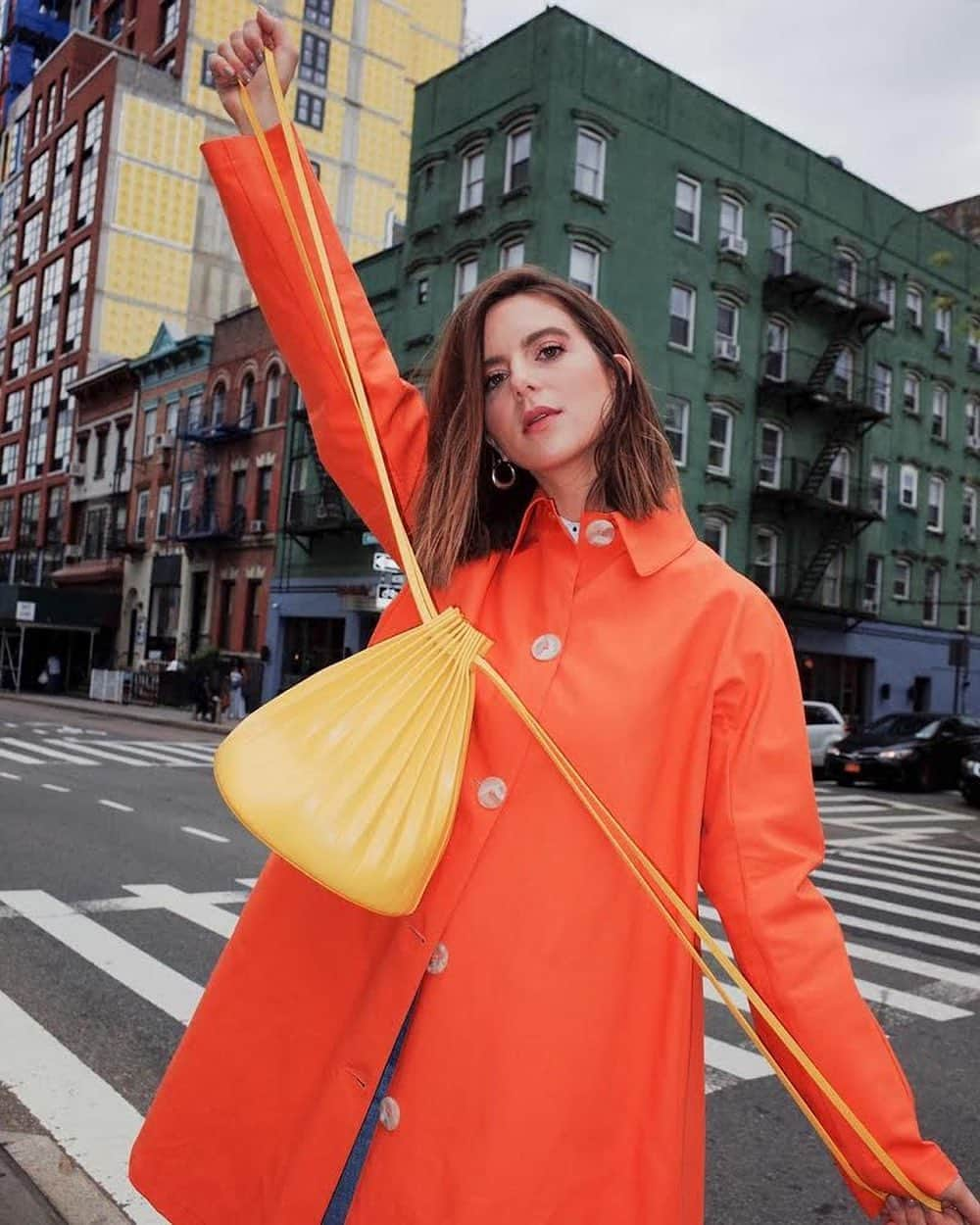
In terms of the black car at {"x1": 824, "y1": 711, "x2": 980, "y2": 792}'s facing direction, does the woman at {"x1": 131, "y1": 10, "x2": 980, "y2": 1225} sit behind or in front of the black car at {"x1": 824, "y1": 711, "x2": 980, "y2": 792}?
in front

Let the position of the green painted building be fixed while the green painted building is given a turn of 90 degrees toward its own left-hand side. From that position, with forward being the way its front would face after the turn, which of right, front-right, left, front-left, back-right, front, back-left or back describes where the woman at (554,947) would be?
back-right

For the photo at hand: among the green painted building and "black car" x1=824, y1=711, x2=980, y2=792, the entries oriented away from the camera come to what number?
0

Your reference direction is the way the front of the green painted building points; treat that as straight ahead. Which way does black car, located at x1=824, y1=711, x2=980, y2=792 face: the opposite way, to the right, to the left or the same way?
to the right

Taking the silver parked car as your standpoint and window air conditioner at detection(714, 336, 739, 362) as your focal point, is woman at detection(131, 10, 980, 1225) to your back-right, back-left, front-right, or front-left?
back-left

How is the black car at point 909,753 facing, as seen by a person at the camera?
facing the viewer and to the left of the viewer
